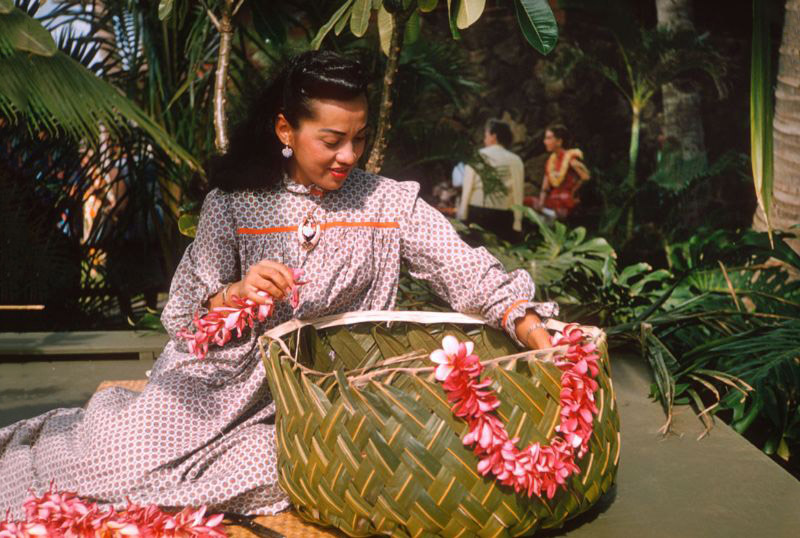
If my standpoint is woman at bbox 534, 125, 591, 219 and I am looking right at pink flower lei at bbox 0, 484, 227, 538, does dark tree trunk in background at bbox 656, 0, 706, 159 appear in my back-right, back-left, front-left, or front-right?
back-left

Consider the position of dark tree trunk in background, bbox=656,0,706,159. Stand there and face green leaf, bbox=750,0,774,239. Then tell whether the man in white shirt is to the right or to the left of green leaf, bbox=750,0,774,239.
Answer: right

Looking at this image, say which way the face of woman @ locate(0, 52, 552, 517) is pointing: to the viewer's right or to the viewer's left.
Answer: to the viewer's right

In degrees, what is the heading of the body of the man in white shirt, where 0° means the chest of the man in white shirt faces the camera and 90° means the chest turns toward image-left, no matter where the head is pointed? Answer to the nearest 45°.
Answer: approximately 135°

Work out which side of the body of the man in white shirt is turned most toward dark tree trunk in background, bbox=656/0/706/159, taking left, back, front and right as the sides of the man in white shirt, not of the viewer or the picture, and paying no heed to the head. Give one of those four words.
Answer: right

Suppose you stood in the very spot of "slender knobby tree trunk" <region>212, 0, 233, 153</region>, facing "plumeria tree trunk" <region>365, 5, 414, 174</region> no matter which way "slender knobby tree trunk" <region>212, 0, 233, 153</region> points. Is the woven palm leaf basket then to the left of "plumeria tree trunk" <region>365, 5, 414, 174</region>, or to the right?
right

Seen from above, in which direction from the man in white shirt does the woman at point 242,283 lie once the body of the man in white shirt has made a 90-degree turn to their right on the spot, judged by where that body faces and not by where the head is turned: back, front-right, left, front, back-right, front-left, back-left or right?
back-right

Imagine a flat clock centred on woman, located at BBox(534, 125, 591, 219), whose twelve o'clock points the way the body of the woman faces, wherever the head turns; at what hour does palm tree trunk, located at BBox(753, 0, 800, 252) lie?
The palm tree trunk is roughly at 10 o'clock from the woman.

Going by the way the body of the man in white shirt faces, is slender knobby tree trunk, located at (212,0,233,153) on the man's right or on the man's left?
on the man's left
